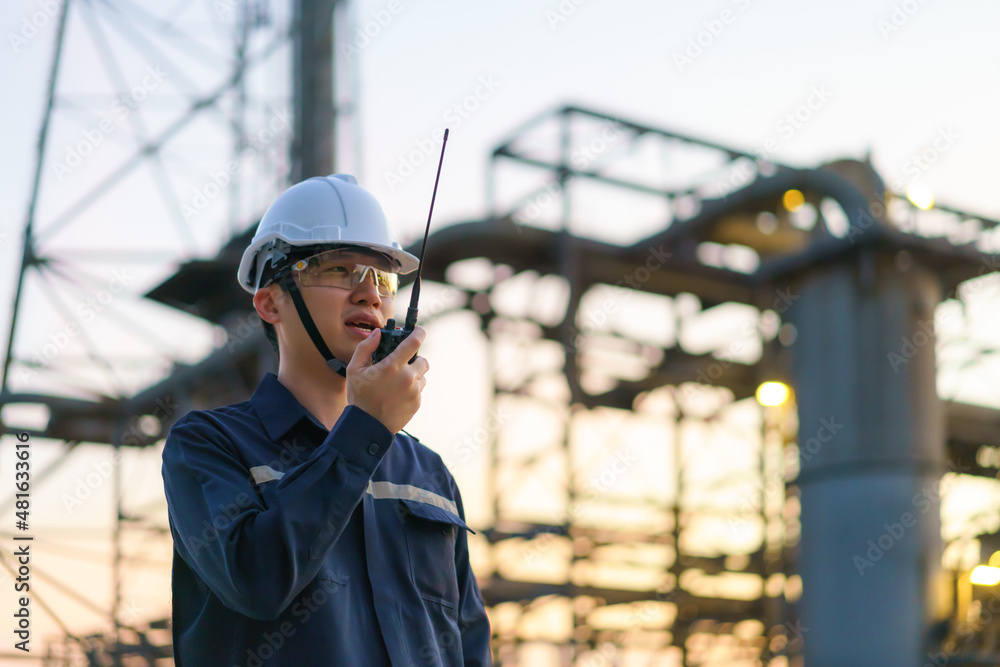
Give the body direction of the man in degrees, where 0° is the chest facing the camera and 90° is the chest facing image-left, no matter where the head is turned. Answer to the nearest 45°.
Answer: approximately 315°

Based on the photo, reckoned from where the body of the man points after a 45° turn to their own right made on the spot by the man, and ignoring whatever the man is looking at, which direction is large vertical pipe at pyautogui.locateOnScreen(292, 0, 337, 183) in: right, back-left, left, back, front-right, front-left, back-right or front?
back

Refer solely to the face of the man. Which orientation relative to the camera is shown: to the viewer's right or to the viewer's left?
to the viewer's right

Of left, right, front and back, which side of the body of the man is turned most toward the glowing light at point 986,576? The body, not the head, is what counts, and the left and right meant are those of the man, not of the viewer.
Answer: left

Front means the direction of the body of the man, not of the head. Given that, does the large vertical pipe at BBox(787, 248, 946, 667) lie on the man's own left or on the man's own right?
on the man's own left
